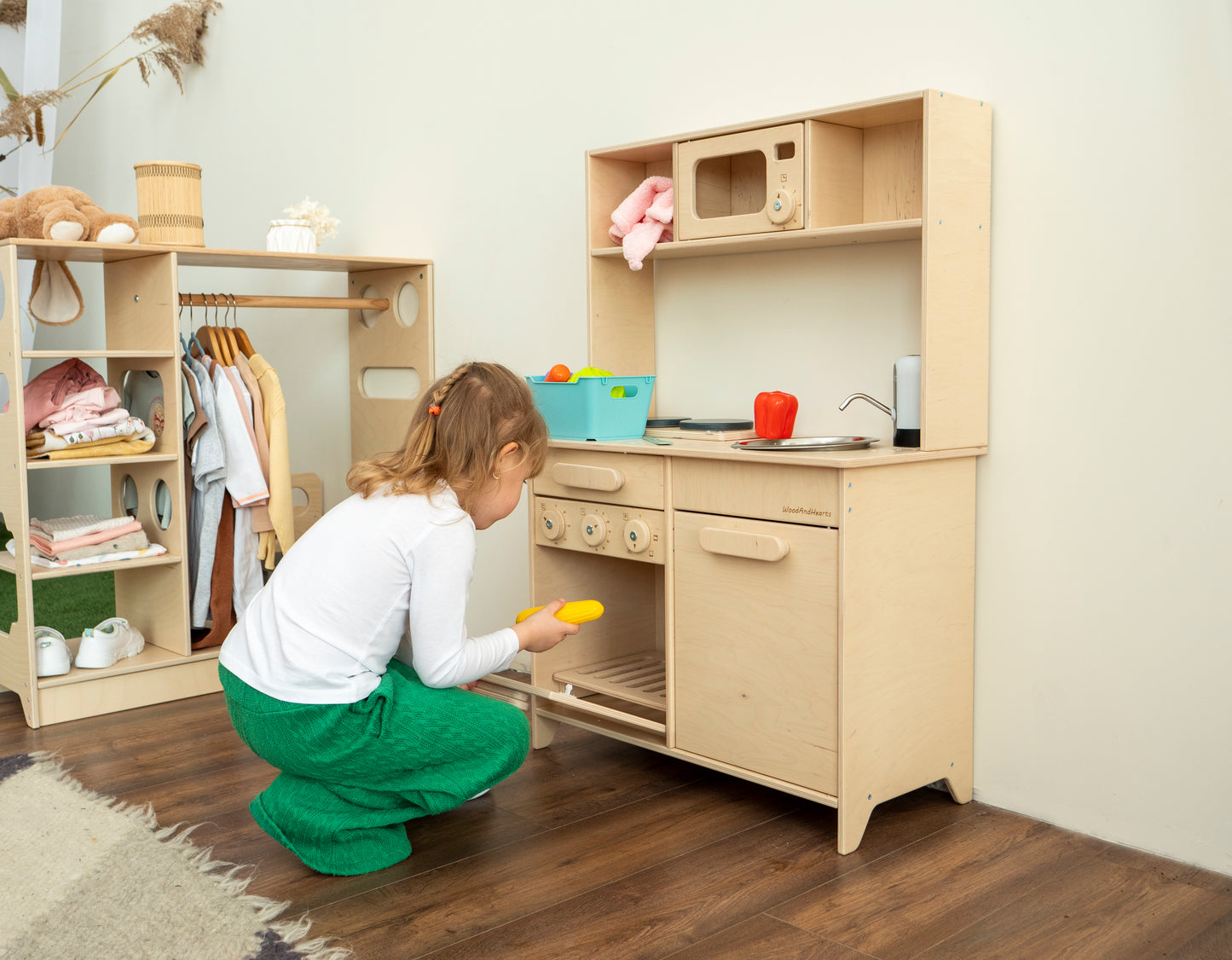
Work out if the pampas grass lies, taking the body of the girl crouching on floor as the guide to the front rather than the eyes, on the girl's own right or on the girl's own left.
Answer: on the girl's own left

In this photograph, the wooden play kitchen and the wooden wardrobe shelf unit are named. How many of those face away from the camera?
0

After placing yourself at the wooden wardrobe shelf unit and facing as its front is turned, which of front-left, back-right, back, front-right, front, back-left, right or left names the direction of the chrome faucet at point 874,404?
front

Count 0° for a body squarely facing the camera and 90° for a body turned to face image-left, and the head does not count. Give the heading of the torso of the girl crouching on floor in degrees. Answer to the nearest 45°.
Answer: approximately 225°

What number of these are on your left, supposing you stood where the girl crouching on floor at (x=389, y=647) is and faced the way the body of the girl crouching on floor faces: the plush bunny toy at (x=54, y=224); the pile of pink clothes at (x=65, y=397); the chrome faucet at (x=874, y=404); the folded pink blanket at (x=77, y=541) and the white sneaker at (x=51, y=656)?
4

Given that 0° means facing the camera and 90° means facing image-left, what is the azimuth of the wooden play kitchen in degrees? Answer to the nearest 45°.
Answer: approximately 45°

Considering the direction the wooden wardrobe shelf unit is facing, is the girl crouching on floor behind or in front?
in front

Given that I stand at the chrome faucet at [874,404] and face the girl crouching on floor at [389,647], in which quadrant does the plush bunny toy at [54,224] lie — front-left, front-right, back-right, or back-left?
front-right

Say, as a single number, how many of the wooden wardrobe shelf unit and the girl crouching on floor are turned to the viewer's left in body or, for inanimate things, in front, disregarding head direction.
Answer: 0

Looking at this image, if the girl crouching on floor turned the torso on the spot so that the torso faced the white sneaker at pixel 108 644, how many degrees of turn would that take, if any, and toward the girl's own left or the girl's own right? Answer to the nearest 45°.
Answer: approximately 90° to the girl's own left

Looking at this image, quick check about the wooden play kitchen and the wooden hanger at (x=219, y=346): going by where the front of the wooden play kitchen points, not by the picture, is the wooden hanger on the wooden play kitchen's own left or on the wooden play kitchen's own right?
on the wooden play kitchen's own right

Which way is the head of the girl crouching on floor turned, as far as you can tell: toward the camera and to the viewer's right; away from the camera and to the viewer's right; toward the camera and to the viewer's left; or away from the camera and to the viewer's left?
away from the camera and to the viewer's right
